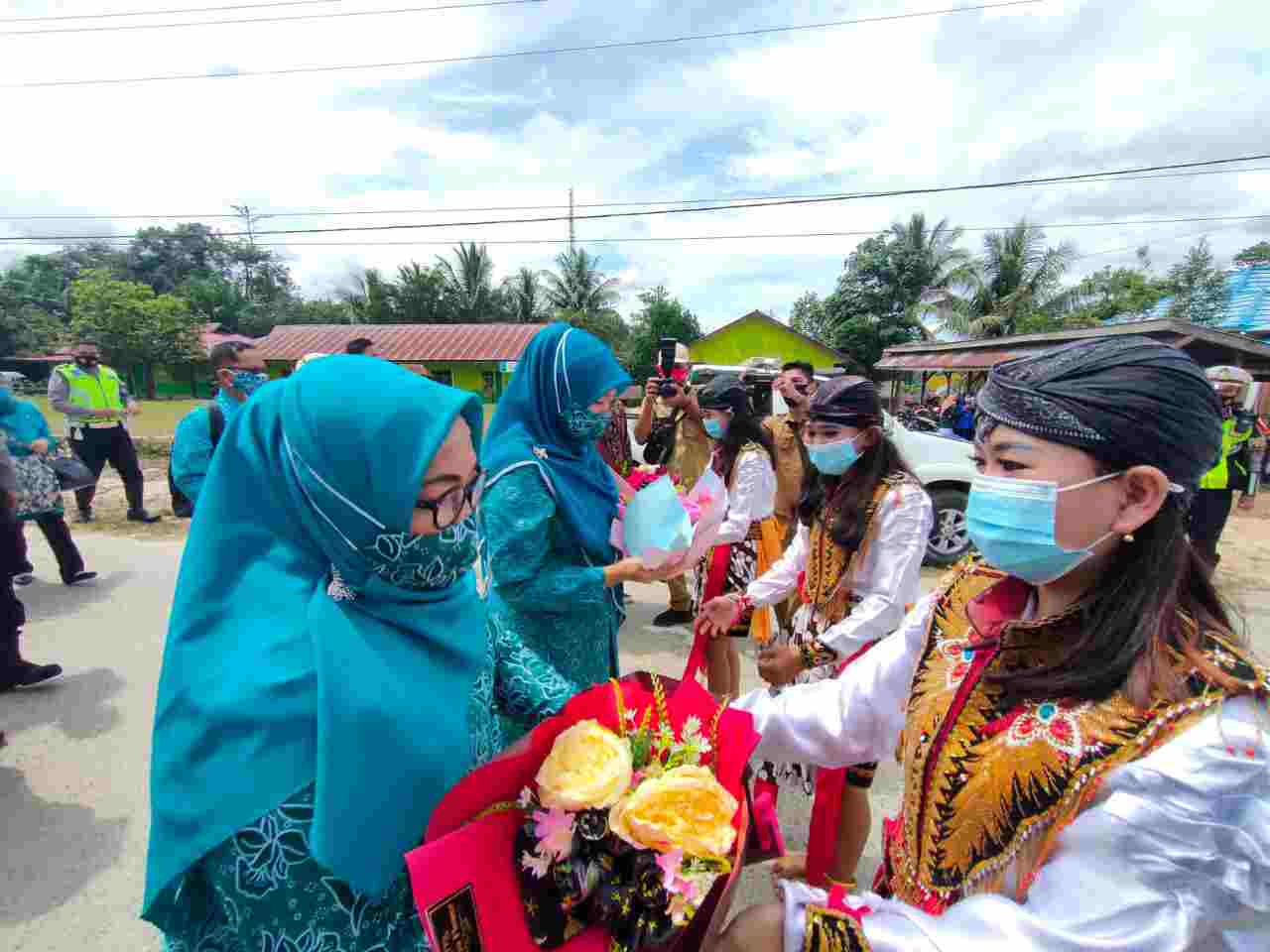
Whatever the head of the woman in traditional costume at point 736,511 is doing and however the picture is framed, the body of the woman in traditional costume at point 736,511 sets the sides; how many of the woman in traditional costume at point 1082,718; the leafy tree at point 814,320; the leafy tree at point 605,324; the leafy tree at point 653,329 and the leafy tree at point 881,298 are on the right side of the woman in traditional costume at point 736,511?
4

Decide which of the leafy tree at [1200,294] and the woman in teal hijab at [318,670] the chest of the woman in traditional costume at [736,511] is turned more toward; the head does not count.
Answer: the woman in teal hijab

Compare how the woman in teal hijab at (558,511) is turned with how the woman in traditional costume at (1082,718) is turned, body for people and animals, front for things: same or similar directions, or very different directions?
very different directions

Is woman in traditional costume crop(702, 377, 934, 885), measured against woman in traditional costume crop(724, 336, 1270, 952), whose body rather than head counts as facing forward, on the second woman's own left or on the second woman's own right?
on the second woman's own right

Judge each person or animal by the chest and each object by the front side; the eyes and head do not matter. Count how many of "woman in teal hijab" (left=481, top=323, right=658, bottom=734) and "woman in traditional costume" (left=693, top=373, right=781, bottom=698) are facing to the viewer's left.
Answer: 1

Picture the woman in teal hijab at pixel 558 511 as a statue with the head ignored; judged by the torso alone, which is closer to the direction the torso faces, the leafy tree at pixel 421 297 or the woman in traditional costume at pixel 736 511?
the woman in traditional costume

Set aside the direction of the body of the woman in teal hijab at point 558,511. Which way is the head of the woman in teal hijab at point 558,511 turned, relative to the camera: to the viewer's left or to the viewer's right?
to the viewer's right

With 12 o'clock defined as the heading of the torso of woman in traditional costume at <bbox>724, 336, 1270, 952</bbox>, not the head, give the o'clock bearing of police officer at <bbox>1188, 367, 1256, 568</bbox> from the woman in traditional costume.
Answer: The police officer is roughly at 5 o'clock from the woman in traditional costume.

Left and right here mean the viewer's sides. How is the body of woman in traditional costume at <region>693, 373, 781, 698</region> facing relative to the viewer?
facing to the left of the viewer

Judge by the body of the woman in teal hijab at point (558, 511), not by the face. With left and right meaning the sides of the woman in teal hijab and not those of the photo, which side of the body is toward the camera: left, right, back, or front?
right
